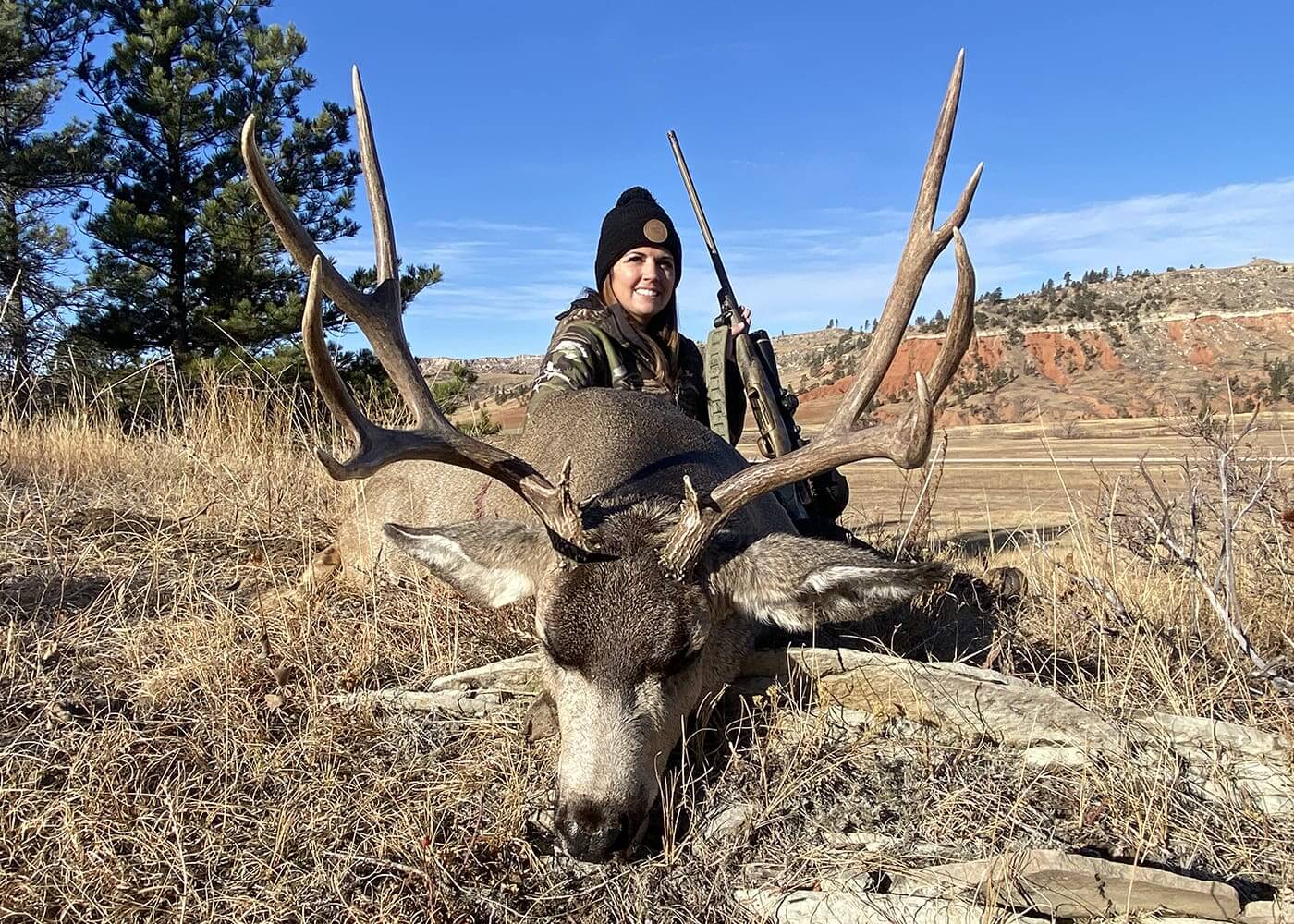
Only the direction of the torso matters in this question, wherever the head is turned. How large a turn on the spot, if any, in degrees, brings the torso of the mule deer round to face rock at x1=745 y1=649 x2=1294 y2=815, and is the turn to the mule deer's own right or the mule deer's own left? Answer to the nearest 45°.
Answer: approximately 90° to the mule deer's own left

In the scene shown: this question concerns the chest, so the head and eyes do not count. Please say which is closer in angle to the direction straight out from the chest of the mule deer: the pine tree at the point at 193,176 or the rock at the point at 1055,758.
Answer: the rock

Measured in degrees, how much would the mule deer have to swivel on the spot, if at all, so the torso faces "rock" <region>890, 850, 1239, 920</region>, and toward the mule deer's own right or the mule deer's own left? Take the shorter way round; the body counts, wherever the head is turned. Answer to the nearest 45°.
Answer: approximately 45° to the mule deer's own left

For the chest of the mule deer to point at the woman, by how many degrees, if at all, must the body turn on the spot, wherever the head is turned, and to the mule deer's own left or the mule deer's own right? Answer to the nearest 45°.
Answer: approximately 180°

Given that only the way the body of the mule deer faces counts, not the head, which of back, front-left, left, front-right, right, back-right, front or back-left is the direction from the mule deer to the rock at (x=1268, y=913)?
front-left

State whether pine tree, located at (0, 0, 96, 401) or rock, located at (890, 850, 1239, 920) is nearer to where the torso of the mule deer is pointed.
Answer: the rock

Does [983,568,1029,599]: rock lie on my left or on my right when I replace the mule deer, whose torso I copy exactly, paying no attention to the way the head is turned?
on my left

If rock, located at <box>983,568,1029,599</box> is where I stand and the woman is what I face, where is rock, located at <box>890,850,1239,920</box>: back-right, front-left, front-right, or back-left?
back-left

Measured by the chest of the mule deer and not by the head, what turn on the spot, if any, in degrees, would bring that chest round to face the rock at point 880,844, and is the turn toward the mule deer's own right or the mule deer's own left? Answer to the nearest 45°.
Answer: approximately 45° to the mule deer's own left

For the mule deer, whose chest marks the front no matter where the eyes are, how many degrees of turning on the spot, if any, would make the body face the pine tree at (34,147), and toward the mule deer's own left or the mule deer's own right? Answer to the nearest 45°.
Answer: approximately 135° to the mule deer's own right

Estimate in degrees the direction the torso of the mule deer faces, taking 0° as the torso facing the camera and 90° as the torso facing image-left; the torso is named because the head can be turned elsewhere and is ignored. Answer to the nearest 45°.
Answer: approximately 0°

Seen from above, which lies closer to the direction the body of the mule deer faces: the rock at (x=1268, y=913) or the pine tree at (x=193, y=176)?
the rock
